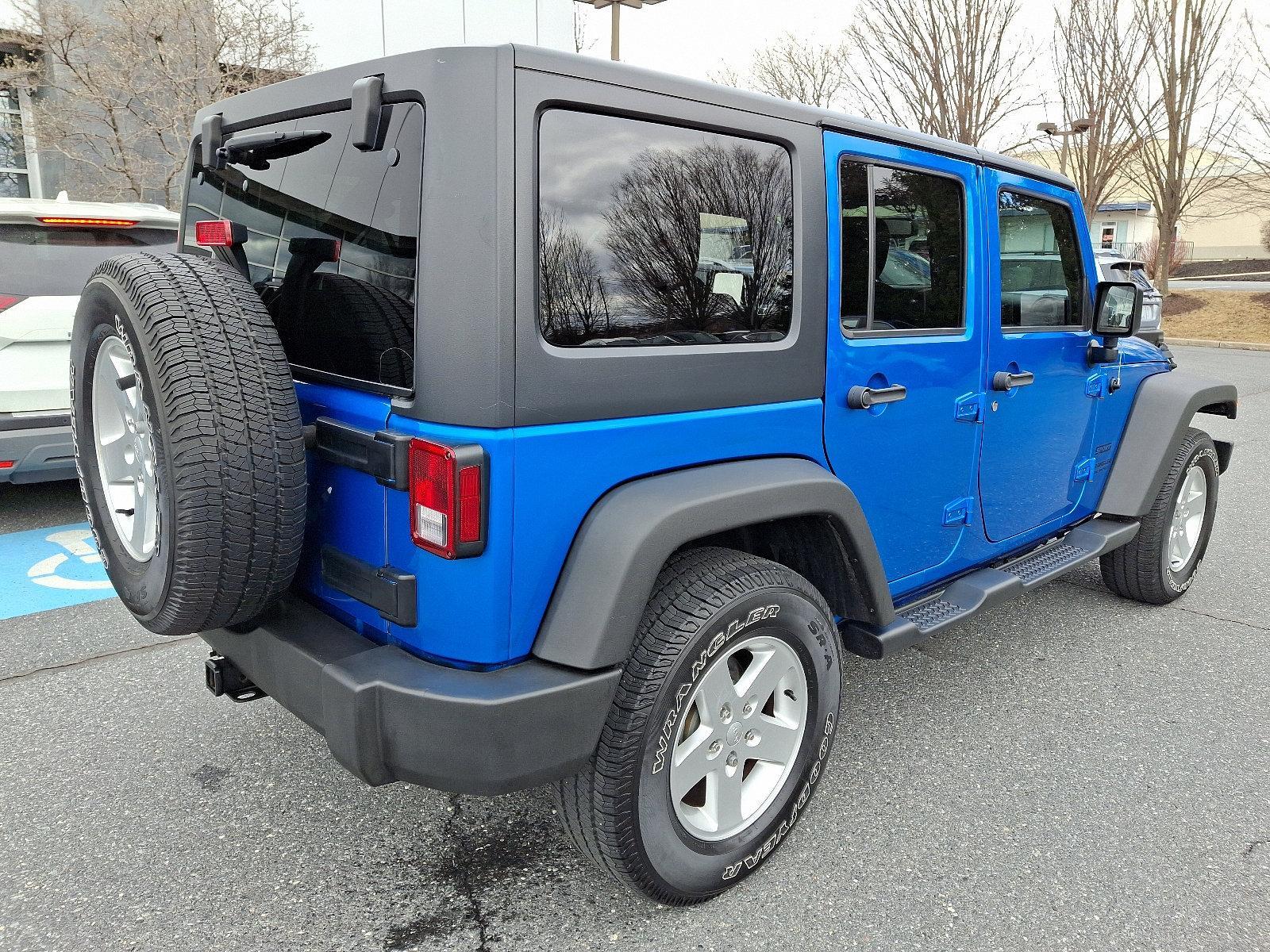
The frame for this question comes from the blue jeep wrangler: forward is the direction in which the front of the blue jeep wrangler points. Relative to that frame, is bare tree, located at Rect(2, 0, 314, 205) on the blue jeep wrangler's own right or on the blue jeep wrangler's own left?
on the blue jeep wrangler's own left

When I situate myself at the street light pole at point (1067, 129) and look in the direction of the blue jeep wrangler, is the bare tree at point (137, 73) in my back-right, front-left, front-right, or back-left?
front-right

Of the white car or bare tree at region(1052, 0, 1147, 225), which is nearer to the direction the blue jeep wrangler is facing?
the bare tree

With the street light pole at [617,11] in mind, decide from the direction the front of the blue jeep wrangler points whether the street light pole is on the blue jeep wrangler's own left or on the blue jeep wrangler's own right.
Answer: on the blue jeep wrangler's own left

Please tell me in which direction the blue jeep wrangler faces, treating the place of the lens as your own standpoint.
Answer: facing away from the viewer and to the right of the viewer

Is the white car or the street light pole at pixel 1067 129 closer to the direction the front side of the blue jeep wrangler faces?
the street light pole

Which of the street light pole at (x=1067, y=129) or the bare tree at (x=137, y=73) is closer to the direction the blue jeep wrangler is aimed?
the street light pole

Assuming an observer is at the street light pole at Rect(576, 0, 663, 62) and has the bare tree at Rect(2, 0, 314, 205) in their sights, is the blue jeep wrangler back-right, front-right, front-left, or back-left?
front-left

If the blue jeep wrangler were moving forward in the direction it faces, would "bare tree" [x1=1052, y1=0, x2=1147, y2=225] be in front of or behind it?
in front

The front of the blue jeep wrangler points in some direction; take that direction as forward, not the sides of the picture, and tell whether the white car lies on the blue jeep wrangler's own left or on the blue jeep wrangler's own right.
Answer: on the blue jeep wrangler's own left
